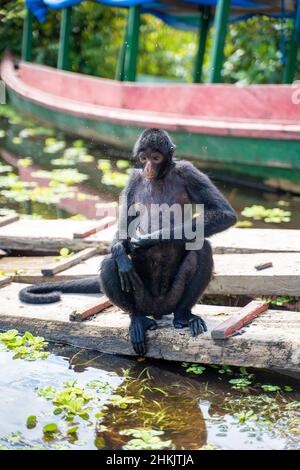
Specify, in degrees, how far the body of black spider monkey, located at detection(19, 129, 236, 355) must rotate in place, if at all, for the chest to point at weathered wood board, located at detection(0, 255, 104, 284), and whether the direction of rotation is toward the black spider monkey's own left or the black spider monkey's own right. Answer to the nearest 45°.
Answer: approximately 135° to the black spider monkey's own right

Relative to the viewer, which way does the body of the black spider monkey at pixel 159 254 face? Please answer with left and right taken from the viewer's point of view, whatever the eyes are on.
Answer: facing the viewer

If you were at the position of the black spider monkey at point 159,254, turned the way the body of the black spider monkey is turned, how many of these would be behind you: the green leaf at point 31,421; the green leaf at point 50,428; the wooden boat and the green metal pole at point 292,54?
2

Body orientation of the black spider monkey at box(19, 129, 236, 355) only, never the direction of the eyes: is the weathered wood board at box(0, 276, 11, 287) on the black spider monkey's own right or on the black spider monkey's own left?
on the black spider monkey's own right

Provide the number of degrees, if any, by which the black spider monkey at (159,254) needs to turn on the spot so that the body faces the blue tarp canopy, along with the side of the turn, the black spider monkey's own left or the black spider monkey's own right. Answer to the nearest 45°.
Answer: approximately 180°

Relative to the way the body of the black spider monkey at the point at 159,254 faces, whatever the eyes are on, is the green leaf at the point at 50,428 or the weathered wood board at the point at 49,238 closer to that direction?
the green leaf

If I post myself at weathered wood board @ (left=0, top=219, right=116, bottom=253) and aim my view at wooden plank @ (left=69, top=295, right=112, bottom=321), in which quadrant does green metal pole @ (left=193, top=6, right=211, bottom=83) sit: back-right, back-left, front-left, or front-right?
back-left

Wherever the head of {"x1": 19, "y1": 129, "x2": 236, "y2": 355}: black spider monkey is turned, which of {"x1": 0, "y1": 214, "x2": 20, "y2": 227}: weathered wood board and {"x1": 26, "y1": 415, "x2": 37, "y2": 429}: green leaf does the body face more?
the green leaf

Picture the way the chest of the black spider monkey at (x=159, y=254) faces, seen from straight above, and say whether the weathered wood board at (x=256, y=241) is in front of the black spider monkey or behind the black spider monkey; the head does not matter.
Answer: behind

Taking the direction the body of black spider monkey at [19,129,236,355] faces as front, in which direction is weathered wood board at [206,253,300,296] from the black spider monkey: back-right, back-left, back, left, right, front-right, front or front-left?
back-left

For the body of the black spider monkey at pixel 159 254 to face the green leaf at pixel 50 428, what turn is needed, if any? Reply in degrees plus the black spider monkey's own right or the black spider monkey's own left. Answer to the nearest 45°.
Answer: approximately 45° to the black spider monkey's own right

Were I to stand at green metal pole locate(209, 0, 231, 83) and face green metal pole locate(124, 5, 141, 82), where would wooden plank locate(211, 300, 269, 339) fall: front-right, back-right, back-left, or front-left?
back-left

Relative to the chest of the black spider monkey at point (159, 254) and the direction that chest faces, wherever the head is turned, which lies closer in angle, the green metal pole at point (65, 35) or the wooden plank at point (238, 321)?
the wooden plank

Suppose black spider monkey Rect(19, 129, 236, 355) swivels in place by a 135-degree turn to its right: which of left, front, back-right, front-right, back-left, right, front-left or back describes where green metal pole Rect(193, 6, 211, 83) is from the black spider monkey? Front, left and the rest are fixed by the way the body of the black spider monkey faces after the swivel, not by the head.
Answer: front-right

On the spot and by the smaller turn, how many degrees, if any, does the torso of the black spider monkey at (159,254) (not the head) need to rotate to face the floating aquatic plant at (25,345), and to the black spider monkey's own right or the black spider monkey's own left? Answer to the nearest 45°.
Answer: approximately 90° to the black spider monkey's own right

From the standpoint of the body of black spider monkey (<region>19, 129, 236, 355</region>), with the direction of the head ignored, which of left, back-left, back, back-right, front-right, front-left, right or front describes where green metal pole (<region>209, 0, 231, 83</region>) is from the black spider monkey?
back
